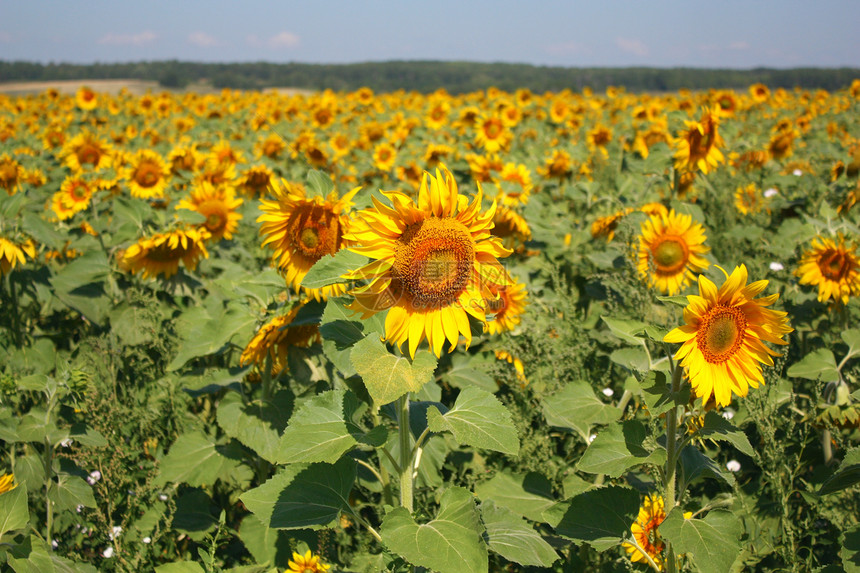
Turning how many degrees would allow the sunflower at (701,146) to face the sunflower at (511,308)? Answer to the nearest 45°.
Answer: approximately 90° to its right

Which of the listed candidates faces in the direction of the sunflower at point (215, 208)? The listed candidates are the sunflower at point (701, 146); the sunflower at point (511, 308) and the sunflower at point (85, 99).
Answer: the sunflower at point (85, 99)

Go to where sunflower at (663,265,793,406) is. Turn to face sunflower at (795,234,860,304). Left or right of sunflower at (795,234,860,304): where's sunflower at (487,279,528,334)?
left

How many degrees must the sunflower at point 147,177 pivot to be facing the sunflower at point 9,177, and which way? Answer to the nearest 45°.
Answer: approximately 90° to its right

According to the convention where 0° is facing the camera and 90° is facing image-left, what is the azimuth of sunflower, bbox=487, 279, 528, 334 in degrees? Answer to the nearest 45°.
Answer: approximately 0°

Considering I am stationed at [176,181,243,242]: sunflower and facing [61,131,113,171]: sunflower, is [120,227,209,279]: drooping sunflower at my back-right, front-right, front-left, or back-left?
back-left

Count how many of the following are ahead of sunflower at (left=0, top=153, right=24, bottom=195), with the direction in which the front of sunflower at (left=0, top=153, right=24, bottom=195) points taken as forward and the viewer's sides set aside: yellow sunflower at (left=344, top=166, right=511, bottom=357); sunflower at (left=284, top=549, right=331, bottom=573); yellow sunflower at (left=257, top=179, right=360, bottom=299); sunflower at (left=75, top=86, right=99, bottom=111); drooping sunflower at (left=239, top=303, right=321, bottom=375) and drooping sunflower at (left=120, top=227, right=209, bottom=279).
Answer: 5

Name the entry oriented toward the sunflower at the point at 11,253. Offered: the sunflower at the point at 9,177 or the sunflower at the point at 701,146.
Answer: the sunflower at the point at 9,177
